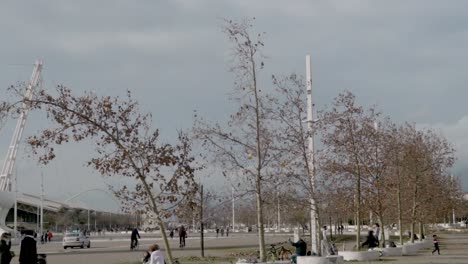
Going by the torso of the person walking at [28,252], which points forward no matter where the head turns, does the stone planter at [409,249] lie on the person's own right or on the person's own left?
on the person's own right

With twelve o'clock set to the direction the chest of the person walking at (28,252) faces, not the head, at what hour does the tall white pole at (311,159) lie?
The tall white pole is roughly at 2 o'clock from the person walking.

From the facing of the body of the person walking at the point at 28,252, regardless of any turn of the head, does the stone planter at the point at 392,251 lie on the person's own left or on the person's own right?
on the person's own right

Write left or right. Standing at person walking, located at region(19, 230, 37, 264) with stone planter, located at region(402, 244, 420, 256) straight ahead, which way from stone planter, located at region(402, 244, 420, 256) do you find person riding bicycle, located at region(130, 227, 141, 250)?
left

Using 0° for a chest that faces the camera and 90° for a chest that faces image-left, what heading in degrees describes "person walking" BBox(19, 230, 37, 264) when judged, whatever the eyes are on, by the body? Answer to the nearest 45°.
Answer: approximately 180°
